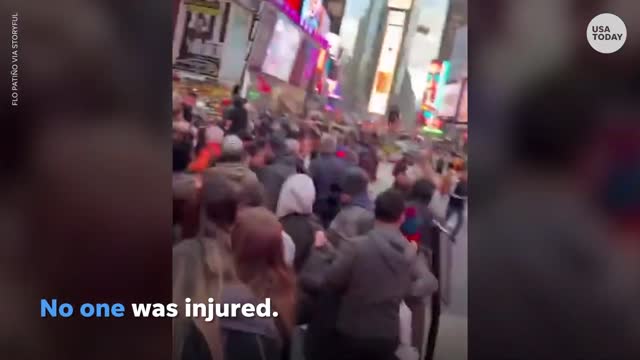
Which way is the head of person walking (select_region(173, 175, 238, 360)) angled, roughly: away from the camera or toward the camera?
away from the camera

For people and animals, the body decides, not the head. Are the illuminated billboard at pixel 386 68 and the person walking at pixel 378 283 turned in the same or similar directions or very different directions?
very different directions

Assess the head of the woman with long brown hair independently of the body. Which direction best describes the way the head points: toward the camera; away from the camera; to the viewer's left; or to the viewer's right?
away from the camera

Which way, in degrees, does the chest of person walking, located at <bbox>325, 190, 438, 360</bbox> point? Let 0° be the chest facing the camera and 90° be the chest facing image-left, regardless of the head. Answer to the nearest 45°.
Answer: approximately 180°

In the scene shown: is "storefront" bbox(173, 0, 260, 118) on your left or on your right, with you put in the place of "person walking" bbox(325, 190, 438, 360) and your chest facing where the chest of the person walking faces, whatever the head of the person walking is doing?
on your left

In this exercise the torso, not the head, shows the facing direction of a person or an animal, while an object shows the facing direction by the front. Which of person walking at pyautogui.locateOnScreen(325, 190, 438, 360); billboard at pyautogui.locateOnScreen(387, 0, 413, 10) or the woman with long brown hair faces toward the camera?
the billboard
